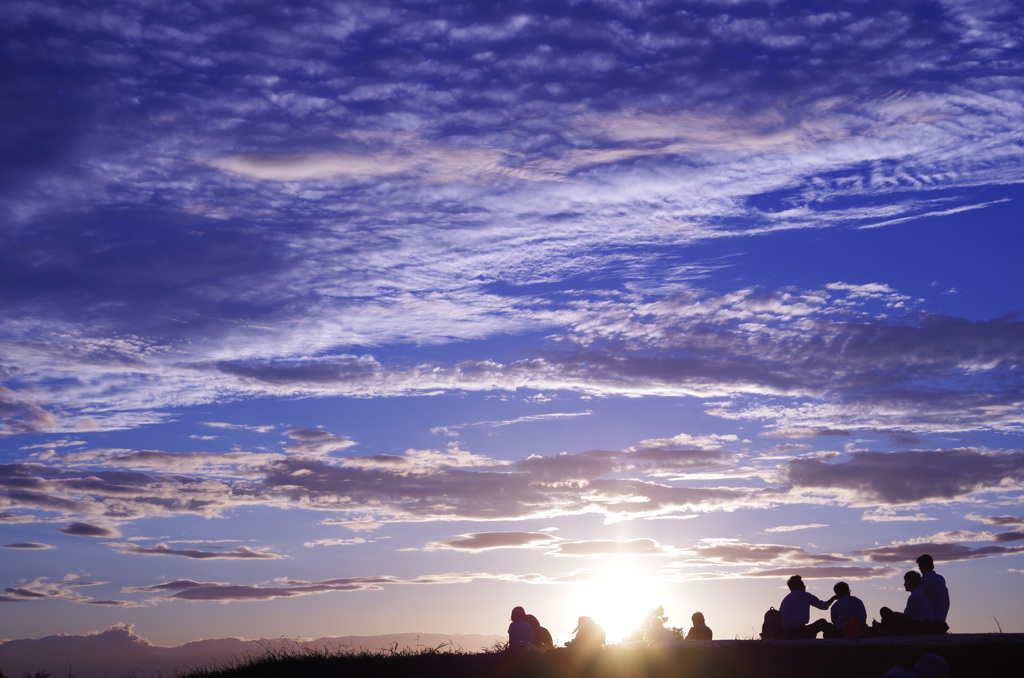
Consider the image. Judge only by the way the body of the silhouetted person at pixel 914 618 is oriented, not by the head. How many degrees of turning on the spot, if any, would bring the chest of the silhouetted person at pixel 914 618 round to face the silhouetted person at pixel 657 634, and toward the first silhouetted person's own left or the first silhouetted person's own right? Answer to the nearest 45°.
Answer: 0° — they already face them

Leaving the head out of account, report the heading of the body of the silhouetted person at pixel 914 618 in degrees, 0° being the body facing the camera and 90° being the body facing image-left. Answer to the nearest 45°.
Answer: approximately 90°

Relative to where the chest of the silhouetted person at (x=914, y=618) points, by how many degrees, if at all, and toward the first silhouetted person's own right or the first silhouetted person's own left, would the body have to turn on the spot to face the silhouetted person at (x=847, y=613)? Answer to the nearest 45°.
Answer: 0° — they already face them

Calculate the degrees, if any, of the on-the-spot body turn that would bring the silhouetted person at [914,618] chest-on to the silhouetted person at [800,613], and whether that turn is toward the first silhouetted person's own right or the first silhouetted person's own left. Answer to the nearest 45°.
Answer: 0° — they already face them
